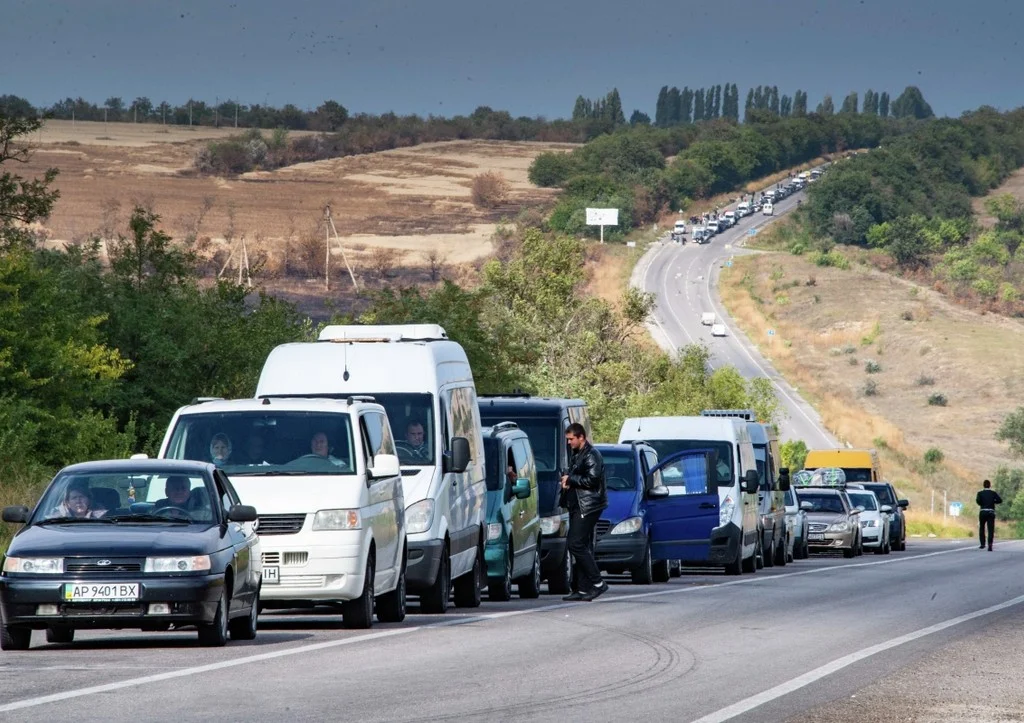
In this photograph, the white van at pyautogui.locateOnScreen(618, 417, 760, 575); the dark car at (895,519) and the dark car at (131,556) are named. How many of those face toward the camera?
3

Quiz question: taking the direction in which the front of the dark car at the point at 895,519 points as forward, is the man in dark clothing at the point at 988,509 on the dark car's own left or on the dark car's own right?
on the dark car's own left

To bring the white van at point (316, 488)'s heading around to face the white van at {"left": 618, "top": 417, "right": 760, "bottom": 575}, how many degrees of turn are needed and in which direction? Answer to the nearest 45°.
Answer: approximately 135° to its left

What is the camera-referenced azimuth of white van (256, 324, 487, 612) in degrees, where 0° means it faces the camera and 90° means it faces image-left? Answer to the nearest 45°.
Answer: approximately 0°

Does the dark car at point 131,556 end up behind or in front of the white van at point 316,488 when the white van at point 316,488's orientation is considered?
in front

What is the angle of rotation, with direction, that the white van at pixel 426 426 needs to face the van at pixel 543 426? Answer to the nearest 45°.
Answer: approximately 180°

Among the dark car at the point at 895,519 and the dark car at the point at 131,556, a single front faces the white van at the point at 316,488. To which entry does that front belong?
the dark car at the point at 895,519

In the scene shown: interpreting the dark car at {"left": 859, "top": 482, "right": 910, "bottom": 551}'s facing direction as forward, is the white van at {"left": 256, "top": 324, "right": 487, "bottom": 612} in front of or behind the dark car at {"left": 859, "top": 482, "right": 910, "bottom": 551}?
in front

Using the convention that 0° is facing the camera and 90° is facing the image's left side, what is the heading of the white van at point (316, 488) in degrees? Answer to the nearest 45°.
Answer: approximately 0°
